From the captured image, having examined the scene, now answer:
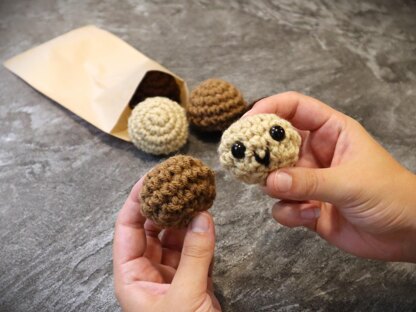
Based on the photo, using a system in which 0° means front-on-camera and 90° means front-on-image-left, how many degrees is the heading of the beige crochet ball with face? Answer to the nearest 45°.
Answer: approximately 0°
